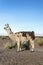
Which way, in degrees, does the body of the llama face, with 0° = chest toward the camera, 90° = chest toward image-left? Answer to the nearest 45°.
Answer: approximately 90°
